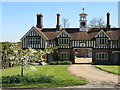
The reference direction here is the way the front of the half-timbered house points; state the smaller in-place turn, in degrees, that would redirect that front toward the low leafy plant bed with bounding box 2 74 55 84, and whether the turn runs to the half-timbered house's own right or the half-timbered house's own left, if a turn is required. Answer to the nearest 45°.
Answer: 0° — it already faces it

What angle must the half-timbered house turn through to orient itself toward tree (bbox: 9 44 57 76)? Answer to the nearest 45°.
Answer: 0° — it already faces it

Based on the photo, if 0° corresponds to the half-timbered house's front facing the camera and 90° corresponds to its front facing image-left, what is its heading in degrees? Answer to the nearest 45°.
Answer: approximately 0°
